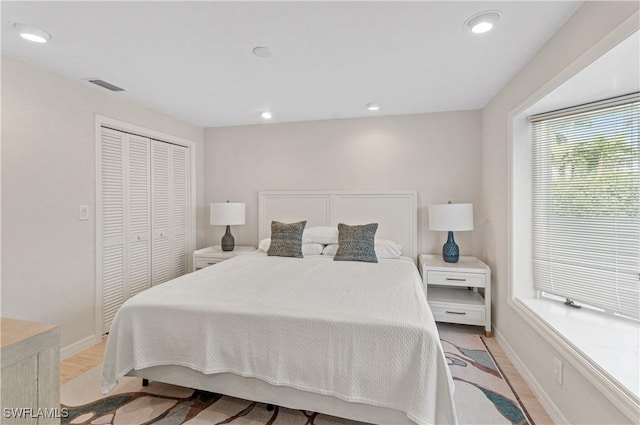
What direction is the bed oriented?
toward the camera

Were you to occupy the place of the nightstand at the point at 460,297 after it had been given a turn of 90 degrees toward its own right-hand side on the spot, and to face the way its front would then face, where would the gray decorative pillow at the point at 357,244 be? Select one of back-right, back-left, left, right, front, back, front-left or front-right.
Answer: front

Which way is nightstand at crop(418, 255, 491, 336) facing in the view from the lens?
facing the viewer

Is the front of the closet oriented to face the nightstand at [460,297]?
yes

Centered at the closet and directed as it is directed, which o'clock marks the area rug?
The area rug is roughly at 1 o'clock from the closet.

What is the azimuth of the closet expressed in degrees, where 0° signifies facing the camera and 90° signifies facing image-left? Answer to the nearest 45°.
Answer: approximately 315°

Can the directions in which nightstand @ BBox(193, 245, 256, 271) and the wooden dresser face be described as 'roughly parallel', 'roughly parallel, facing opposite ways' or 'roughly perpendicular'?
roughly perpendicular

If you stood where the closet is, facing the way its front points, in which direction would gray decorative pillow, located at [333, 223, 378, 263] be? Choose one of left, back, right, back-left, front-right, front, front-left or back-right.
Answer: front

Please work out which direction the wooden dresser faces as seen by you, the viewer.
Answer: facing the viewer and to the right of the viewer

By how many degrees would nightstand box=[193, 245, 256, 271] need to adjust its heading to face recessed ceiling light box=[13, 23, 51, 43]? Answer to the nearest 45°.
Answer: approximately 45° to its right

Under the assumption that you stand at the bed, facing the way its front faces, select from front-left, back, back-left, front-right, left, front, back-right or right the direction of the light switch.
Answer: back-right

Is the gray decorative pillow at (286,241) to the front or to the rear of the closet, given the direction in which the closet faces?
to the front

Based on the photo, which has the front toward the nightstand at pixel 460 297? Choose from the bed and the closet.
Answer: the closet

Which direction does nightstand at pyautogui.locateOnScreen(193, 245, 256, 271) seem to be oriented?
toward the camera

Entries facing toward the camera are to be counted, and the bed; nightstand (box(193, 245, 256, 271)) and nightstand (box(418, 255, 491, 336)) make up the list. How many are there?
3

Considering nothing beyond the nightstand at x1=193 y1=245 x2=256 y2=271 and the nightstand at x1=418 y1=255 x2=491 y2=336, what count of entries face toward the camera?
2
